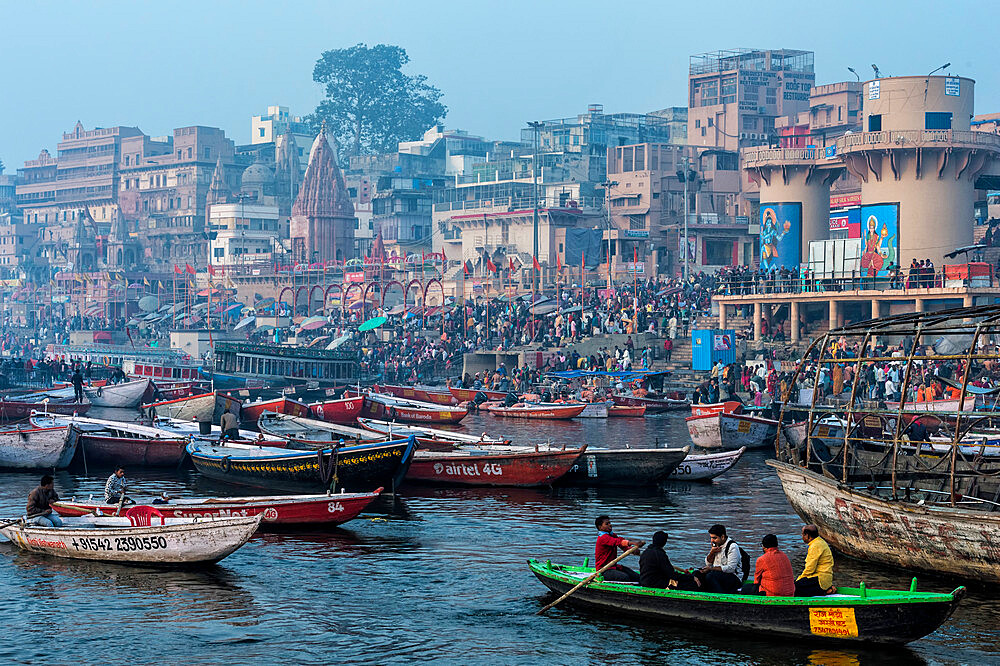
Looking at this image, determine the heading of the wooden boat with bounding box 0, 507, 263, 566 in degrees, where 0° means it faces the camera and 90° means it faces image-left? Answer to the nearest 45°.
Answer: approximately 270°

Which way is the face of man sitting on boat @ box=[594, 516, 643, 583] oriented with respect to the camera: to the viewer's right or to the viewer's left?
to the viewer's right

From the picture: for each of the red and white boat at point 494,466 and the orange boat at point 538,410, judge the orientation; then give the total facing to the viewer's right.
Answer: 2

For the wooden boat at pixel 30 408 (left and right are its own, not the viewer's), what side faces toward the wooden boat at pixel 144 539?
right

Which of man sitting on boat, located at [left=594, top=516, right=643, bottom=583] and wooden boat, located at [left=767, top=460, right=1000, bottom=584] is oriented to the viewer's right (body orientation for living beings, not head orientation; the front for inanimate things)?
the man sitting on boat

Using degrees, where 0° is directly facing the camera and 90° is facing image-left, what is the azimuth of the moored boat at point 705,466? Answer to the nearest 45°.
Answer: approximately 270°

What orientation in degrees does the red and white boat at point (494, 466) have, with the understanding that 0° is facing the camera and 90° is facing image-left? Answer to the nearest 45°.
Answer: approximately 270°

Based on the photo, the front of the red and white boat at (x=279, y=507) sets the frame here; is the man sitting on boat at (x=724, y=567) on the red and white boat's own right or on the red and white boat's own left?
on the red and white boat's own right

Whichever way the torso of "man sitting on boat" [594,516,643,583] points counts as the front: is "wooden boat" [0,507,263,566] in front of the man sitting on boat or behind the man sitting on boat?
behind

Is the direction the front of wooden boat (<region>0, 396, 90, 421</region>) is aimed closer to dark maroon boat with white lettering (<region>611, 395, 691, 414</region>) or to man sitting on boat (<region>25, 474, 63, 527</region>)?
the dark maroon boat with white lettering

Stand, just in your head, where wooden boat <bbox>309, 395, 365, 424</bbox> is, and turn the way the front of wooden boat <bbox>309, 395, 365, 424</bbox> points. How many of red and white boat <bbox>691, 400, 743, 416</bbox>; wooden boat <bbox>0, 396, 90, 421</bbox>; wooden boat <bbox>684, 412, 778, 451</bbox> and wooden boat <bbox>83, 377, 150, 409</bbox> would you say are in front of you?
2

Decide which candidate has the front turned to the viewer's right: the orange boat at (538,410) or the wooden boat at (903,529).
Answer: the orange boat
